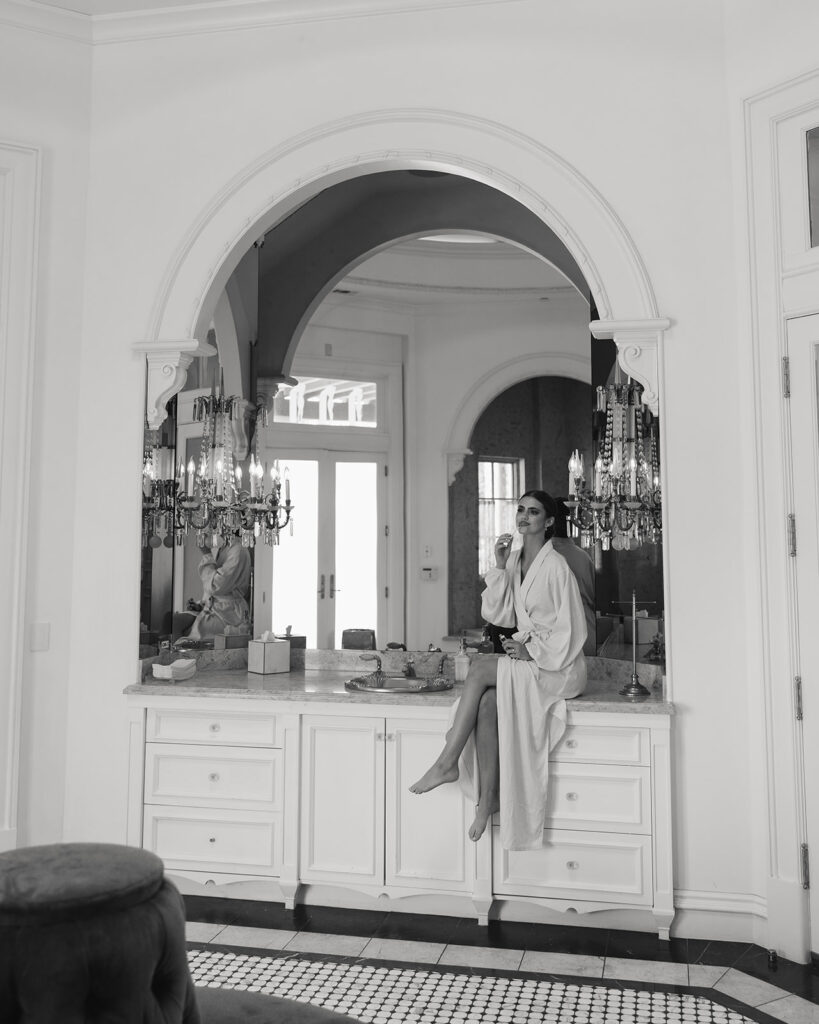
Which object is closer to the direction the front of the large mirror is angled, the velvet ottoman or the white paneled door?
the velvet ottoman

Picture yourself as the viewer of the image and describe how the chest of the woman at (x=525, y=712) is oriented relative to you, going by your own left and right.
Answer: facing the viewer and to the left of the viewer

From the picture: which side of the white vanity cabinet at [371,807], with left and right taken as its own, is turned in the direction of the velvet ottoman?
front

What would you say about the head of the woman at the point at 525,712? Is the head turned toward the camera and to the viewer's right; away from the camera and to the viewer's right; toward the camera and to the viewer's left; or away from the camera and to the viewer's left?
toward the camera and to the viewer's left

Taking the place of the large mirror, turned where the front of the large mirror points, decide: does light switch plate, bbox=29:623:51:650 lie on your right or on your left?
on your right

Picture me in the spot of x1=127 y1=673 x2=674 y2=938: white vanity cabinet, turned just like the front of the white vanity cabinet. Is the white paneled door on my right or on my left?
on my left

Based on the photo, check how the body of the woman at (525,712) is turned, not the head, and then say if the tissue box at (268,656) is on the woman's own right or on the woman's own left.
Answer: on the woman's own right

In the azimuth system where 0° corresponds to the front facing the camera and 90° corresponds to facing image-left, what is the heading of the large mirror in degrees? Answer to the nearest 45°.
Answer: approximately 0°

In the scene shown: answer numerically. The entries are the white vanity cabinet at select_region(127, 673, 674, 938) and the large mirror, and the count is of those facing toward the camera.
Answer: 2
